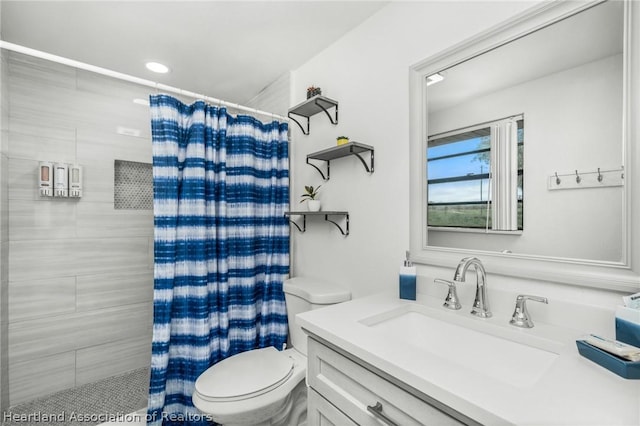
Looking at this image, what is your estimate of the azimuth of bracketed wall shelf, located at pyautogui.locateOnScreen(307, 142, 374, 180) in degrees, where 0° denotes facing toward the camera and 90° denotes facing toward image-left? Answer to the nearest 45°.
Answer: approximately 45°

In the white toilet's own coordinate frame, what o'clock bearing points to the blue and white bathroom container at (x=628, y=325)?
The blue and white bathroom container is roughly at 9 o'clock from the white toilet.

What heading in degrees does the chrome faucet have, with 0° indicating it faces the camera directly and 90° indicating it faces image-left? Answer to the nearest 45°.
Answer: approximately 45°

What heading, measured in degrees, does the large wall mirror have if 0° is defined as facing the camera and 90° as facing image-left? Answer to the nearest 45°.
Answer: approximately 45°

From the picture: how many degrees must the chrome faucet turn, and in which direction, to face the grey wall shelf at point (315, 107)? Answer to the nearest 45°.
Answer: approximately 90° to its right

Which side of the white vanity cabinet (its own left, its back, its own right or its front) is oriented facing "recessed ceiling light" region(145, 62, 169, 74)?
right

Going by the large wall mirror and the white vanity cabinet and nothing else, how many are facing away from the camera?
0

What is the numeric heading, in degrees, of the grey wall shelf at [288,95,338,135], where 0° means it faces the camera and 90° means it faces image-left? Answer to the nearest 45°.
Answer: approximately 45°

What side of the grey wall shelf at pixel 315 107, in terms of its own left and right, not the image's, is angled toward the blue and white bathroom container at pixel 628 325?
left

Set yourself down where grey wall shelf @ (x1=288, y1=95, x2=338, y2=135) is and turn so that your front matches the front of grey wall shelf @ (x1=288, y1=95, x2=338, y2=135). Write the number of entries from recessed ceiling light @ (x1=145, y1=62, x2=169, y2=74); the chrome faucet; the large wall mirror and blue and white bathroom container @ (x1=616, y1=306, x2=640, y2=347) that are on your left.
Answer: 3
